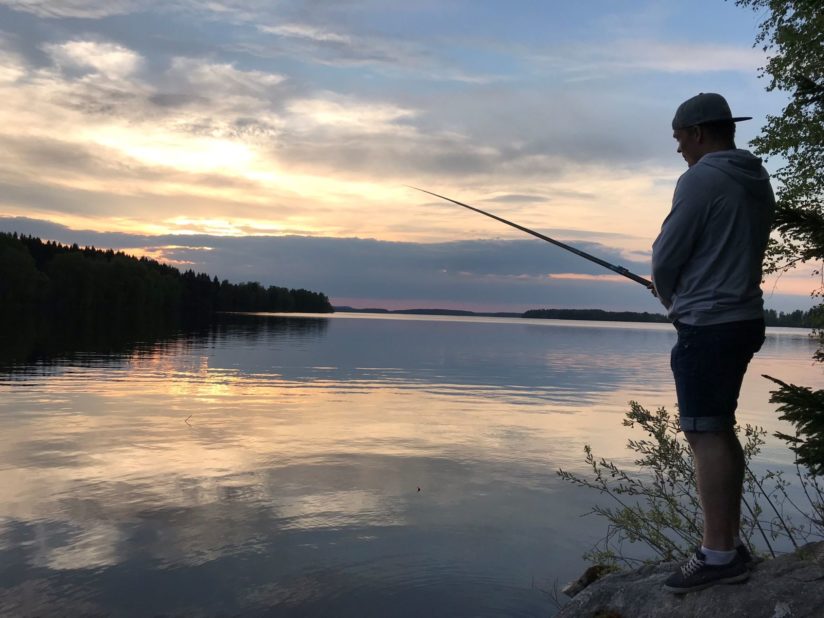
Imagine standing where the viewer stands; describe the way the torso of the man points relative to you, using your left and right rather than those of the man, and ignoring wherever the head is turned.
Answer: facing to the left of the viewer
